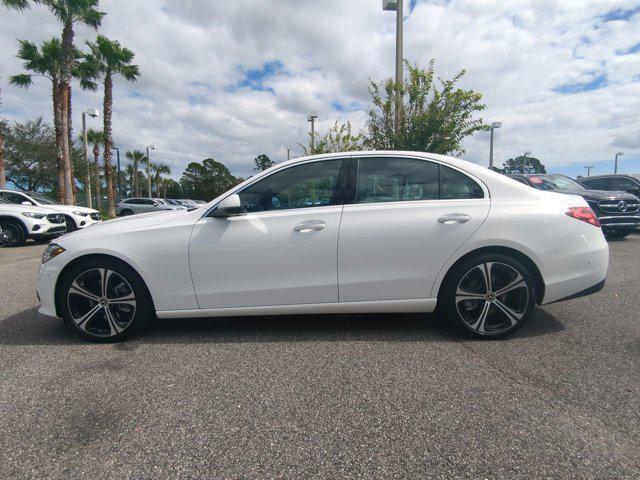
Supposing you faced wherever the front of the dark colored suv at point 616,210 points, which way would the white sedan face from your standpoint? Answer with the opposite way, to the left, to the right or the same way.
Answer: to the right

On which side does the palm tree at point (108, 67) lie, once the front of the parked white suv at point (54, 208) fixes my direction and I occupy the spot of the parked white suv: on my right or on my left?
on my left

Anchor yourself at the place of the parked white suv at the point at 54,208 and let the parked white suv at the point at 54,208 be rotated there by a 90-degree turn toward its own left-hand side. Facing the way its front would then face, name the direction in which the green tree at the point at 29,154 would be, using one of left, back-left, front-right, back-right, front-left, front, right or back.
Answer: front-left

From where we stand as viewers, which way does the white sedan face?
facing to the left of the viewer

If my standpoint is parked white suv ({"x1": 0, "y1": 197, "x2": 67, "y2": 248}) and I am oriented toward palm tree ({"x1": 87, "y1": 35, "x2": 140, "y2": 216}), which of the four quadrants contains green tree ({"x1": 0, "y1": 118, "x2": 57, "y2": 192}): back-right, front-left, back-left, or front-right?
front-left

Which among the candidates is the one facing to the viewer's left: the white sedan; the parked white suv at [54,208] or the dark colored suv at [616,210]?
the white sedan

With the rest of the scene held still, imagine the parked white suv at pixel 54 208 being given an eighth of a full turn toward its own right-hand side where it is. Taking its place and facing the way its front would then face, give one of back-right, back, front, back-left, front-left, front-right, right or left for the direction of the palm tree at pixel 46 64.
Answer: back

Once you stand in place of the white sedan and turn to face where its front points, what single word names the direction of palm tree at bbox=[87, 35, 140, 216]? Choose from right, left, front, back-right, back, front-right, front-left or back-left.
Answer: front-right

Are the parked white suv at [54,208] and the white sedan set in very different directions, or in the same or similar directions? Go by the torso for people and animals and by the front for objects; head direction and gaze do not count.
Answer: very different directions

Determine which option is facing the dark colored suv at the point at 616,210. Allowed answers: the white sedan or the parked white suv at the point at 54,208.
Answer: the parked white suv

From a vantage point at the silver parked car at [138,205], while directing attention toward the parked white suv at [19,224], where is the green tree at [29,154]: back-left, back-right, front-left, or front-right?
back-right

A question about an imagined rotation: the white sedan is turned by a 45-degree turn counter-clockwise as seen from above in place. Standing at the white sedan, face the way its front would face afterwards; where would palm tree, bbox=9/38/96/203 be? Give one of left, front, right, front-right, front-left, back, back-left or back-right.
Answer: right

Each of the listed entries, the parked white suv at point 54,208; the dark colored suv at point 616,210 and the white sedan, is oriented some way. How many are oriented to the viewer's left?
1

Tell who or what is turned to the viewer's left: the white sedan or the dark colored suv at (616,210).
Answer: the white sedan

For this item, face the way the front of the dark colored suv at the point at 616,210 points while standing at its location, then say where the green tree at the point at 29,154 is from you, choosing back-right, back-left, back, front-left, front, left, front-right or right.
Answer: back-right

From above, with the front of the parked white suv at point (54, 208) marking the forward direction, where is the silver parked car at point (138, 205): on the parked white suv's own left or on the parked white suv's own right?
on the parked white suv's own left
